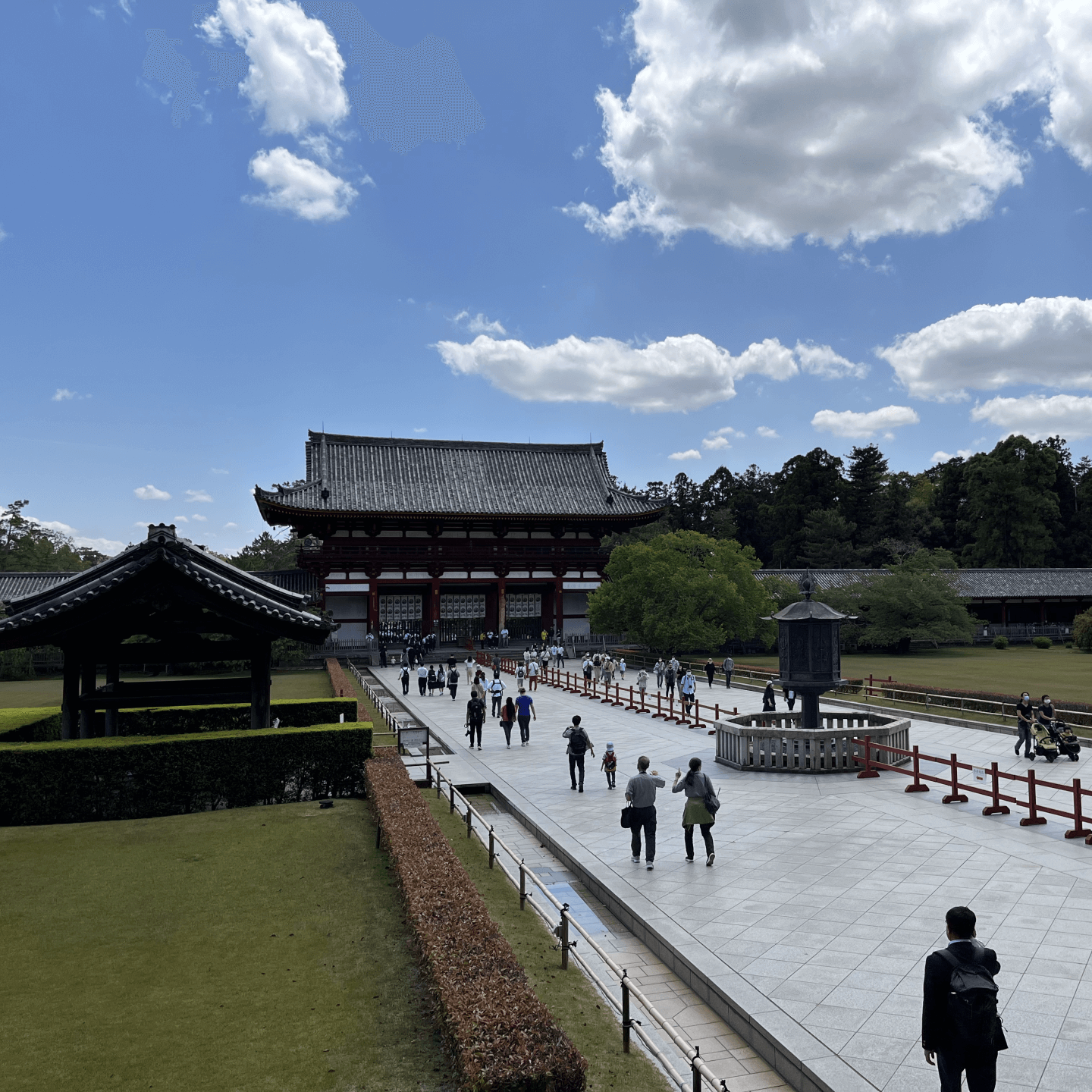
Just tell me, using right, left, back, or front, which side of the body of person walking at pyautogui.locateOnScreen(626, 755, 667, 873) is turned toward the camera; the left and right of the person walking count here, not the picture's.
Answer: back

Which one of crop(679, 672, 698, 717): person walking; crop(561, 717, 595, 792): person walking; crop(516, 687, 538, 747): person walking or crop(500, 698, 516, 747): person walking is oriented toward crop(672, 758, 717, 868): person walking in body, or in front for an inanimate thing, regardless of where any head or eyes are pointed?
crop(679, 672, 698, 717): person walking

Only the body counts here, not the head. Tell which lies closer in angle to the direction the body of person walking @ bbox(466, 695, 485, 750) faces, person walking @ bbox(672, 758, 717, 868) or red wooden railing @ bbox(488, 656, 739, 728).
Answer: the red wooden railing

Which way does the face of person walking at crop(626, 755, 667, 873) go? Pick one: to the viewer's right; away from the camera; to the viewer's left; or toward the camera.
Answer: away from the camera

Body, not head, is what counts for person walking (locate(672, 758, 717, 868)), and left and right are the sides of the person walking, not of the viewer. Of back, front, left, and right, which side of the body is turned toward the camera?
back

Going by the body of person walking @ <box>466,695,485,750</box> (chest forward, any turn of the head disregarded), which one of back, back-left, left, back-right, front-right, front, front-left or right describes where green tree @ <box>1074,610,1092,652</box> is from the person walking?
front-right

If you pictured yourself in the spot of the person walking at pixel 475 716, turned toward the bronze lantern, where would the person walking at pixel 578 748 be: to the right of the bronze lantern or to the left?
right

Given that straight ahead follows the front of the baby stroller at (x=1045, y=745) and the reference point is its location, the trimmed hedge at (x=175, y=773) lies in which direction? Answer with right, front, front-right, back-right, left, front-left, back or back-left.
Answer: right

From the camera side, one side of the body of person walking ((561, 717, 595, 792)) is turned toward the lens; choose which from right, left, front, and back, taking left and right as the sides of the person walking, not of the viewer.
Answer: back
